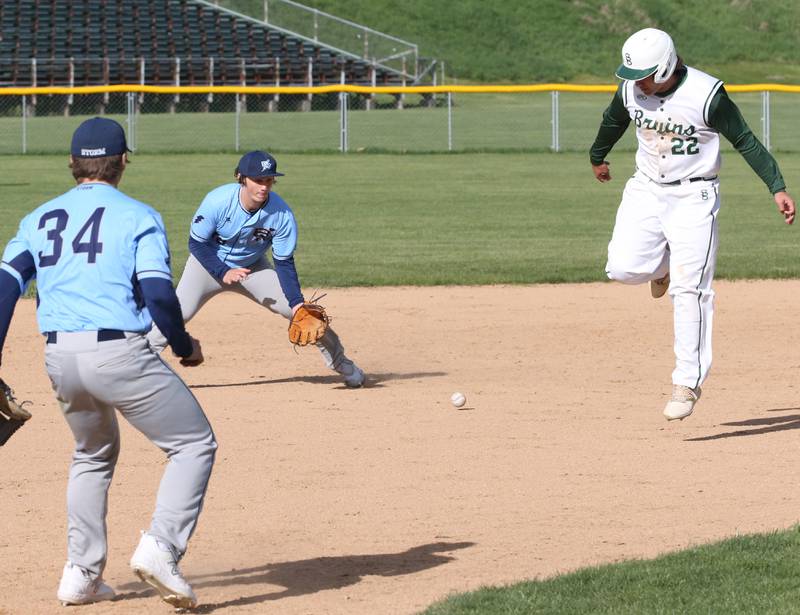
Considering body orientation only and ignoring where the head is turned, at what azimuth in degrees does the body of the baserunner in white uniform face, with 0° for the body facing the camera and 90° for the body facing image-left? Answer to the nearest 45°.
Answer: approximately 45°

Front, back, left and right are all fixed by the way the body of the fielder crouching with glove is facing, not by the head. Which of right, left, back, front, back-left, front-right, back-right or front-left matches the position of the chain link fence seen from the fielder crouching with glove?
back-left

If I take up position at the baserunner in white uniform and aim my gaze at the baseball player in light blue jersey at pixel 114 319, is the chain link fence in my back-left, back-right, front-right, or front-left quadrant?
back-right

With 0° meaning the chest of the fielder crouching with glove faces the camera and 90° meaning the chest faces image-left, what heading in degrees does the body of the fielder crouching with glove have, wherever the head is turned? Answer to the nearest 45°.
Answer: approximately 315°

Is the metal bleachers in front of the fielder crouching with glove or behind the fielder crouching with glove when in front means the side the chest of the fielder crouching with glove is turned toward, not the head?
behind

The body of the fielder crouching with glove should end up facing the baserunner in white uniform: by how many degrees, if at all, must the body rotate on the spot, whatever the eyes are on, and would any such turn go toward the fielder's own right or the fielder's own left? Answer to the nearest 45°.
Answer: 0° — they already face them

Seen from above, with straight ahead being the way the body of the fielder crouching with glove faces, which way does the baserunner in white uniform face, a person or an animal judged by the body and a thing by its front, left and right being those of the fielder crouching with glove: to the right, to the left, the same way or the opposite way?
to the right

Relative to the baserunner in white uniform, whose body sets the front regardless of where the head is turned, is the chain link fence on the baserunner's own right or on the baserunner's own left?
on the baserunner's own right
